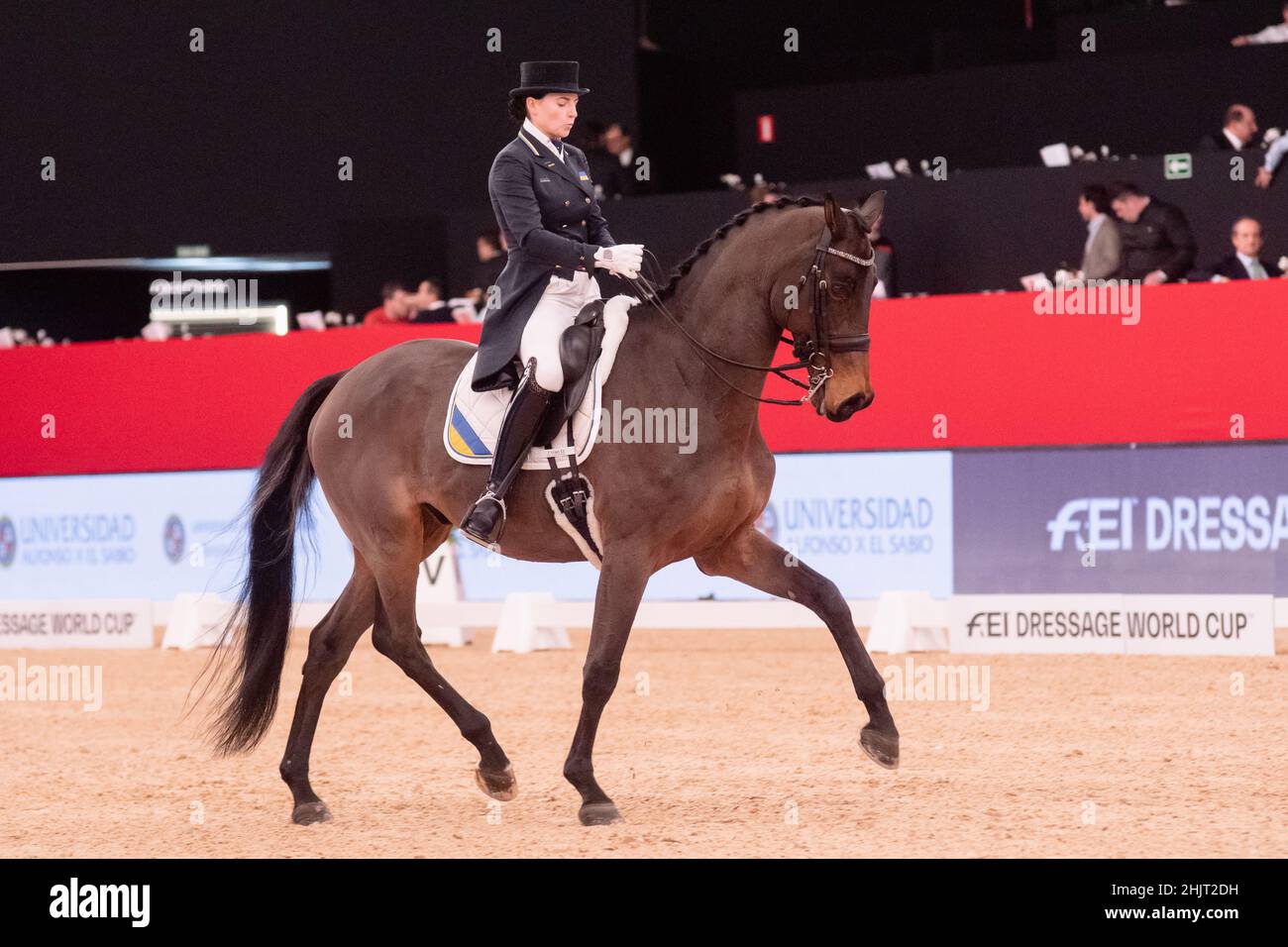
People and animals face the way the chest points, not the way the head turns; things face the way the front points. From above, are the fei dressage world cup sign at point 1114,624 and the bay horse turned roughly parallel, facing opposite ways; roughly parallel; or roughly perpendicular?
roughly perpendicular

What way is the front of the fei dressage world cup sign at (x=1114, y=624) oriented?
toward the camera

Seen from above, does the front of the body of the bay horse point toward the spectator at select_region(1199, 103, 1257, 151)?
no

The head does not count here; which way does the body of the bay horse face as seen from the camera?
to the viewer's right

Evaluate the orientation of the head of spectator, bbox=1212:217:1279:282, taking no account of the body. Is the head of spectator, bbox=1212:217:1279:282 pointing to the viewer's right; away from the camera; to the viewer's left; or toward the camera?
toward the camera

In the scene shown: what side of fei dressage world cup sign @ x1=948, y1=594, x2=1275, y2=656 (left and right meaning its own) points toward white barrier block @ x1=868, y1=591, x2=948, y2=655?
right

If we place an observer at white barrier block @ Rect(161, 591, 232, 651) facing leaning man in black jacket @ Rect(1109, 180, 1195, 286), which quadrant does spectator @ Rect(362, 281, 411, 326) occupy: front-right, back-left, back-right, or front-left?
front-left

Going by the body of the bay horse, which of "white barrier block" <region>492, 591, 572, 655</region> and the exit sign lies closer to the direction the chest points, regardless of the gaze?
the exit sign

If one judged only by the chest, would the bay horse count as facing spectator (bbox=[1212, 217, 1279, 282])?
no

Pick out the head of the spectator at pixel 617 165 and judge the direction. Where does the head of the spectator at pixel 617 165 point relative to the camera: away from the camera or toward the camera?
toward the camera

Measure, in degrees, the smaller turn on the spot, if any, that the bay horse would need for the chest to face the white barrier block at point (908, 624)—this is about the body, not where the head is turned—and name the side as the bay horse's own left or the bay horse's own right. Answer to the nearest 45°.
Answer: approximately 90° to the bay horse's own left

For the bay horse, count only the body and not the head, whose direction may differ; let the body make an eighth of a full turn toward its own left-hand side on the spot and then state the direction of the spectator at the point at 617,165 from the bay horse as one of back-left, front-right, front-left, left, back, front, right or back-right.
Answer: front-left

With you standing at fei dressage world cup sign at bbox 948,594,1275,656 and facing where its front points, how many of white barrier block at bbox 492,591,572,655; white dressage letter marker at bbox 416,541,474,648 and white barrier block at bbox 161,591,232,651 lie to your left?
0

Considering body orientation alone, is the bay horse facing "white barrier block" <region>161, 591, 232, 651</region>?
no

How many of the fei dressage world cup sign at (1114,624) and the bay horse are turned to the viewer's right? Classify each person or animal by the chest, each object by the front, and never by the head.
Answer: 1
